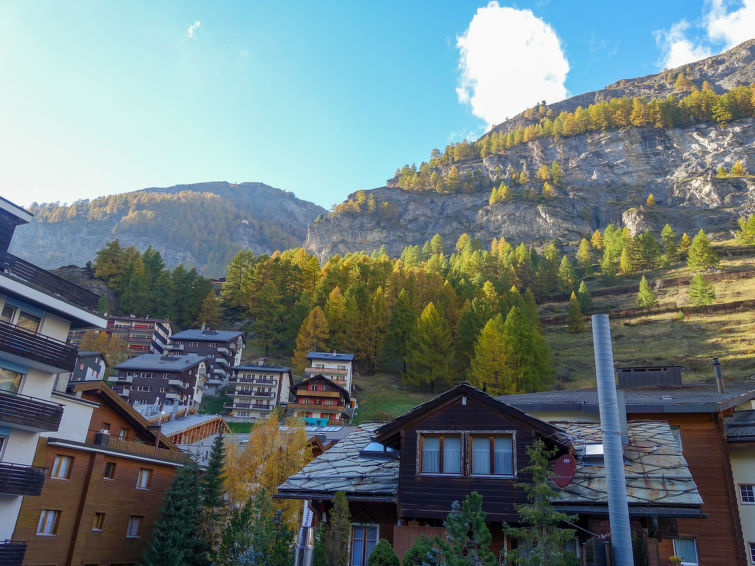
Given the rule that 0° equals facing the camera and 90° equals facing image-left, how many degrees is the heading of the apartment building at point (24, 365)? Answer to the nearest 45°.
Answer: approximately 315°

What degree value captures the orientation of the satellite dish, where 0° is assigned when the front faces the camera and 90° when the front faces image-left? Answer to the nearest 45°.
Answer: approximately 45°

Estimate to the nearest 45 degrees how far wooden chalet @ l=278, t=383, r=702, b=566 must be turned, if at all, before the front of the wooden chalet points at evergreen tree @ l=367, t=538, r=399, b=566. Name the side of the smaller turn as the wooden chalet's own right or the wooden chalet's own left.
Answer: approximately 45° to the wooden chalet's own right

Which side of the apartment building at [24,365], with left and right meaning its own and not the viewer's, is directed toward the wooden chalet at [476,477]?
front

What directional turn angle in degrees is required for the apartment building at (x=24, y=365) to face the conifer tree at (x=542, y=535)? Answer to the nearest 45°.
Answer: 0° — it already faces it

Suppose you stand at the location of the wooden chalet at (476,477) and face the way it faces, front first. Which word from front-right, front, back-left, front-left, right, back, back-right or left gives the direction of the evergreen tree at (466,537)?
front

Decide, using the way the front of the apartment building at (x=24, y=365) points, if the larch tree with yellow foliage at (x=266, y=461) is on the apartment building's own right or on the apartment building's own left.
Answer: on the apartment building's own left

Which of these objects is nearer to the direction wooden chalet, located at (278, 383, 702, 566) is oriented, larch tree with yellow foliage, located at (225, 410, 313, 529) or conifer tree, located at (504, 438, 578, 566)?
the conifer tree

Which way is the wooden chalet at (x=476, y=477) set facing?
toward the camera

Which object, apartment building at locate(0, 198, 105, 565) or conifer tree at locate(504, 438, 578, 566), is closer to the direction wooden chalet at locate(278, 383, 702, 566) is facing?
the conifer tree

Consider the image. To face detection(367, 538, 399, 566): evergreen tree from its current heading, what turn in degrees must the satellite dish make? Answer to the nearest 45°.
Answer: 0° — it already faces it

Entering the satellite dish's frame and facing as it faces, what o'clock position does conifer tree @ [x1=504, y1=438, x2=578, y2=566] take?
The conifer tree is roughly at 11 o'clock from the satellite dish.

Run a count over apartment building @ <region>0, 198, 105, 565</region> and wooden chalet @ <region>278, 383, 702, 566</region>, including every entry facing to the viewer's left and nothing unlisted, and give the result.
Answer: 0

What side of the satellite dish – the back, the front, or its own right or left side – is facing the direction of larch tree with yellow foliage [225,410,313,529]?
right

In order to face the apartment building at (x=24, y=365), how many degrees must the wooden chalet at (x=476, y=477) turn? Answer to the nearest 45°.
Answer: approximately 90° to its right
